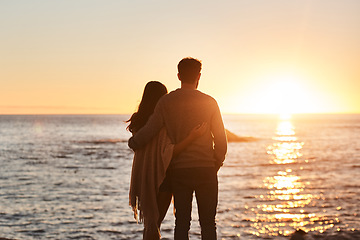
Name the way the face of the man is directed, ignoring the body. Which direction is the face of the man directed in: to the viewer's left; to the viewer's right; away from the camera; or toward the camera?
away from the camera

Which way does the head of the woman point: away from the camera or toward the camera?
away from the camera

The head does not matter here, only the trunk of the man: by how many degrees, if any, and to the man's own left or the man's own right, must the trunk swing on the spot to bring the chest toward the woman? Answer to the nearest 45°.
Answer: approximately 45° to the man's own left

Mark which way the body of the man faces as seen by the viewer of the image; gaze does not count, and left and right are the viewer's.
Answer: facing away from the viewer
